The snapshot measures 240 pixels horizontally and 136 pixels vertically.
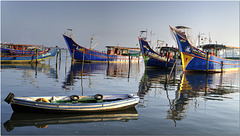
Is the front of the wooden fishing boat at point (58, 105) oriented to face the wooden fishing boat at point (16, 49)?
no

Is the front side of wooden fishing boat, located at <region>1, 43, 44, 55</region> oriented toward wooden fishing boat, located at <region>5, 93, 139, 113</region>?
no

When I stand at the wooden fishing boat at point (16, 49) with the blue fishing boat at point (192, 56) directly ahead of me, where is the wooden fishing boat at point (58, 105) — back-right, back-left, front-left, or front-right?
front-right
